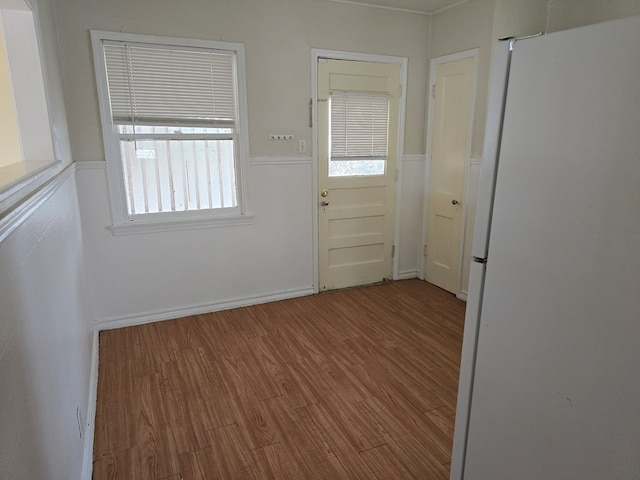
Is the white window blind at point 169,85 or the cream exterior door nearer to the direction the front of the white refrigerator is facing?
the white window blind

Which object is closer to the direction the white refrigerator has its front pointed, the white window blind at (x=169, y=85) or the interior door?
the white window blind

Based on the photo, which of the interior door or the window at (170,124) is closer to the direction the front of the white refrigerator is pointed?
the window

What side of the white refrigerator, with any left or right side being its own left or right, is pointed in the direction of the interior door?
right

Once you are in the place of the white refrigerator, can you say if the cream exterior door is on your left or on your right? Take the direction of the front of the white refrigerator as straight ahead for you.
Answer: on your right

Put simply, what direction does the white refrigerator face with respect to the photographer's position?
facing to the left of the viewer

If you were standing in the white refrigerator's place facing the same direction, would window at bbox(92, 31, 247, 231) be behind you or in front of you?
in front

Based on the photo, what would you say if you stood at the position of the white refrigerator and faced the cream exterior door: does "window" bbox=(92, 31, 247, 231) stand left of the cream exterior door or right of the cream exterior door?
left
